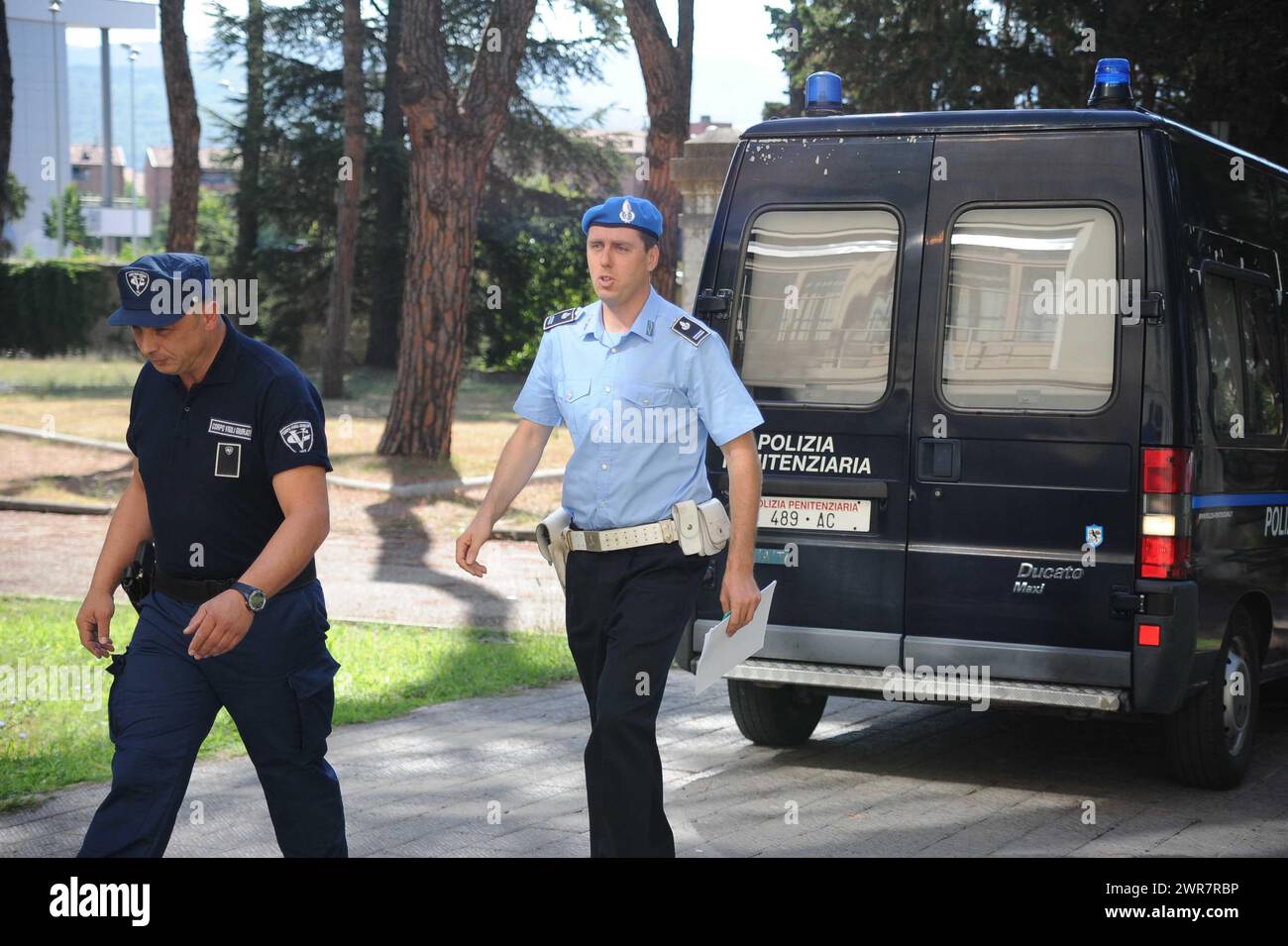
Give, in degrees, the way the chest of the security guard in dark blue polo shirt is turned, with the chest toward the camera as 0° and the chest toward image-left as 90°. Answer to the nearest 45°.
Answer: approximately 45°

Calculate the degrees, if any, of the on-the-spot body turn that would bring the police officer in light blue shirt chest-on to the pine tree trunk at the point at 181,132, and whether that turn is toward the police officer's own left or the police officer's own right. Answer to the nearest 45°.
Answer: approximately 135° to the police officer's own right

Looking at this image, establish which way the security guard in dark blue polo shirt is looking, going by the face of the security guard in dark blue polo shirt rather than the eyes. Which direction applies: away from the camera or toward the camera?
toward the camera

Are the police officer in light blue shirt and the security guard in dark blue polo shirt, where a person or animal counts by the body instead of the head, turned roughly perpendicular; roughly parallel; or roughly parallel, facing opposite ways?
roughly parallel

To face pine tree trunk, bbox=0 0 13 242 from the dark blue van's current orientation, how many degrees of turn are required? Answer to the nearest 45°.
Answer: approximately 90° to its left

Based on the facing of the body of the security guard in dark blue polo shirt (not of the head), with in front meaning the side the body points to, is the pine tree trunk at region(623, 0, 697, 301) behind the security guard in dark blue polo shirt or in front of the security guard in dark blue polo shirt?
behind

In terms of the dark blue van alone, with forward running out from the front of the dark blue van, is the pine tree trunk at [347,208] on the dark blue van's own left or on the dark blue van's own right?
on the dark blue van's own left

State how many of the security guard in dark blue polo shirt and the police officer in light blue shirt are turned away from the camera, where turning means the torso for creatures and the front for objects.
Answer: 0

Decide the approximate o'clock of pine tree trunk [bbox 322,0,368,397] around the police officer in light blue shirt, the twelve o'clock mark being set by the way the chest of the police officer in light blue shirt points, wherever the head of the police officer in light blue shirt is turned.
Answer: The pine tree trunk is roughly at 4 o'clock from the police officer in light blue shirt.

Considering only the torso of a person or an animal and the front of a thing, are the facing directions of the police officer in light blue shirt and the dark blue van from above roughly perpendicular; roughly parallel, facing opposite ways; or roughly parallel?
roughly parallel, facing opposite ways

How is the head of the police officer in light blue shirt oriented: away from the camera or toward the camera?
toward the camera

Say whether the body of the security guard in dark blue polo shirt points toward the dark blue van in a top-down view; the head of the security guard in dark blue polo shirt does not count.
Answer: no

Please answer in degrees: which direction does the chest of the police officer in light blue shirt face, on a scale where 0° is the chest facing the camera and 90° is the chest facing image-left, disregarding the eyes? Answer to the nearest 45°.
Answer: approximately 45°

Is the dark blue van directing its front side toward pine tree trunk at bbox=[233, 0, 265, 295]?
no
